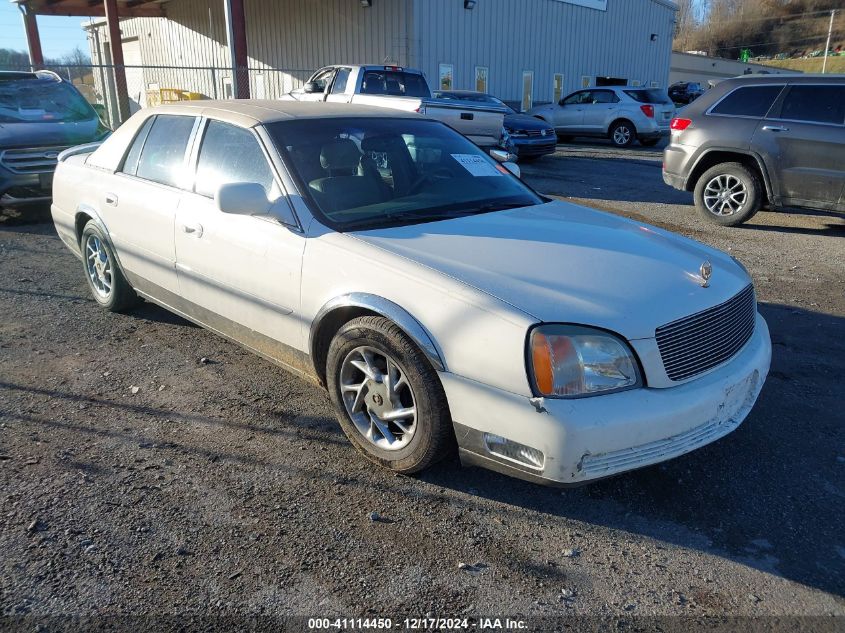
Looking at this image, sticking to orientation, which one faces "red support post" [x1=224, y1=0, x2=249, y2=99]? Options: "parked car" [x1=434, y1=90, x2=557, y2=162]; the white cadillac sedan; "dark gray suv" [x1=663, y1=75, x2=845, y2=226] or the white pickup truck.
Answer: the white pickup truck

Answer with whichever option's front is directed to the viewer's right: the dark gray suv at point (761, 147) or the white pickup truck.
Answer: the dark gray suv

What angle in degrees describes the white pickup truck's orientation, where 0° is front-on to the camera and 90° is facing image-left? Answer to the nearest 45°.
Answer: approximately 135°

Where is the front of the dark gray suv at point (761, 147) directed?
to the viewer's right

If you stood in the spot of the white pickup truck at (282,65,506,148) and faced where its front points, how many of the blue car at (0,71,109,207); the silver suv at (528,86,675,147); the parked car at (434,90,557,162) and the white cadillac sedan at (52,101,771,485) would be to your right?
2

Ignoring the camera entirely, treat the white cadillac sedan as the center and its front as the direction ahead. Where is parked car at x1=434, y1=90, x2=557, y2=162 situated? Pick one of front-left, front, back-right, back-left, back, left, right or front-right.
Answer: back-left

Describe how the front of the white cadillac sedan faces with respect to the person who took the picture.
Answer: facing the viewer and to the right of the viewer

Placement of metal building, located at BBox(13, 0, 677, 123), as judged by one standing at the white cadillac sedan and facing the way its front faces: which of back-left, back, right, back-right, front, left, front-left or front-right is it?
back-left

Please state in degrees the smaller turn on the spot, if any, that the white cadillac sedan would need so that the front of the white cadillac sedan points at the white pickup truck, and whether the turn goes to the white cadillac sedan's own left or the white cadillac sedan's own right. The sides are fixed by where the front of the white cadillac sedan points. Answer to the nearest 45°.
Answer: approximately 135° to the white cadillac sedan's own left

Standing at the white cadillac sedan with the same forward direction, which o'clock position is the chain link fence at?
The chain link fence is roughly at 7 o'clock from the white cadillac sedan.

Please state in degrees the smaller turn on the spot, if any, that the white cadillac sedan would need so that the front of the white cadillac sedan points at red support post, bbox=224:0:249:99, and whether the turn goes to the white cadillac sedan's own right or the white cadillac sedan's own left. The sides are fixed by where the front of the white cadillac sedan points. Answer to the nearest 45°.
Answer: approximately 135° to the white cadillac sedan's own left

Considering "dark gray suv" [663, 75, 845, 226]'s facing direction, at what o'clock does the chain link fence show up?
The chain link fence is roughly at 7 o'clock from the dark gray suv.

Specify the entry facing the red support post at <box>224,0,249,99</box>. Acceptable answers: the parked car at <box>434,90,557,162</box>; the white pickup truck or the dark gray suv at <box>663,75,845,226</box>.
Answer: the white pickup truck
